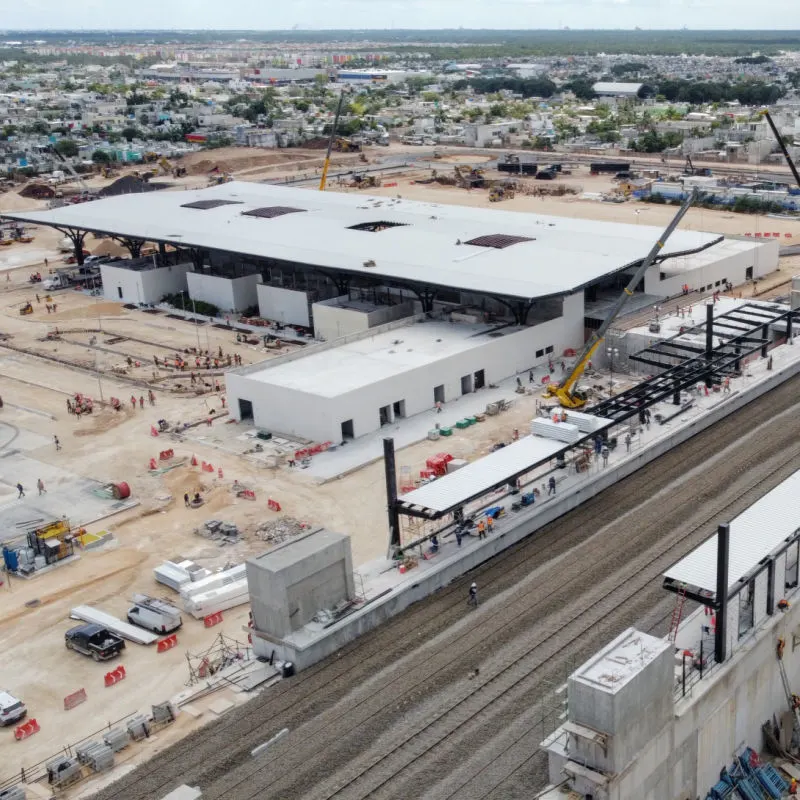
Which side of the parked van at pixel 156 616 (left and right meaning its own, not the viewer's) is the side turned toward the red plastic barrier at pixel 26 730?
left

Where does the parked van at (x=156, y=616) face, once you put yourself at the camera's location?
facing away from the viewer and to the left of the viewer

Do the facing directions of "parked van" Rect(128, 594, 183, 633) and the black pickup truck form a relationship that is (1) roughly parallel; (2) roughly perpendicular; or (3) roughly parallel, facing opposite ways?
roughly parallel

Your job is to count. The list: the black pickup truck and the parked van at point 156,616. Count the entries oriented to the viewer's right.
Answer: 0

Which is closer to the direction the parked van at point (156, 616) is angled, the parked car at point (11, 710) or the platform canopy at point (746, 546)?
the parked car

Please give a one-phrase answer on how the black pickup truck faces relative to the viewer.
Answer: facing away from the viewer and to the left of the viewer

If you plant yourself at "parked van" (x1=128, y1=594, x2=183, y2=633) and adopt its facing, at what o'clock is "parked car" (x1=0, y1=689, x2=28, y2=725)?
"parked car" (x1=0, y1=689, x2=28, y2=725) is roughly at 9 o'clock from "parked van" (x1=128, y1=594, x2=183, y2=633).

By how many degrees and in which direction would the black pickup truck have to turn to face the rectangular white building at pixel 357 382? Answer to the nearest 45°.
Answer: approximately 90° to its right

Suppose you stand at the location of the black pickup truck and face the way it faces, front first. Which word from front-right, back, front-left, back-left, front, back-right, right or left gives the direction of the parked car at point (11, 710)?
left

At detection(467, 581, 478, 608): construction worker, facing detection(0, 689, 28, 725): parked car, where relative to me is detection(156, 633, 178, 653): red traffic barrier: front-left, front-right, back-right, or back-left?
front-right

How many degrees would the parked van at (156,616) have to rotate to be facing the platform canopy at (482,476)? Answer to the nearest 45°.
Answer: approximately 135° to its right

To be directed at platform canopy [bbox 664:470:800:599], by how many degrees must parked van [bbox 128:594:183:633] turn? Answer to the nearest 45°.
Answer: approximately 180°

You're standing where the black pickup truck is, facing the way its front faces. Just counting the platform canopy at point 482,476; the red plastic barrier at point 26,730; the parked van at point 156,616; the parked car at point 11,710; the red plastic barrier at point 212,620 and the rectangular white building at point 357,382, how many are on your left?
2
